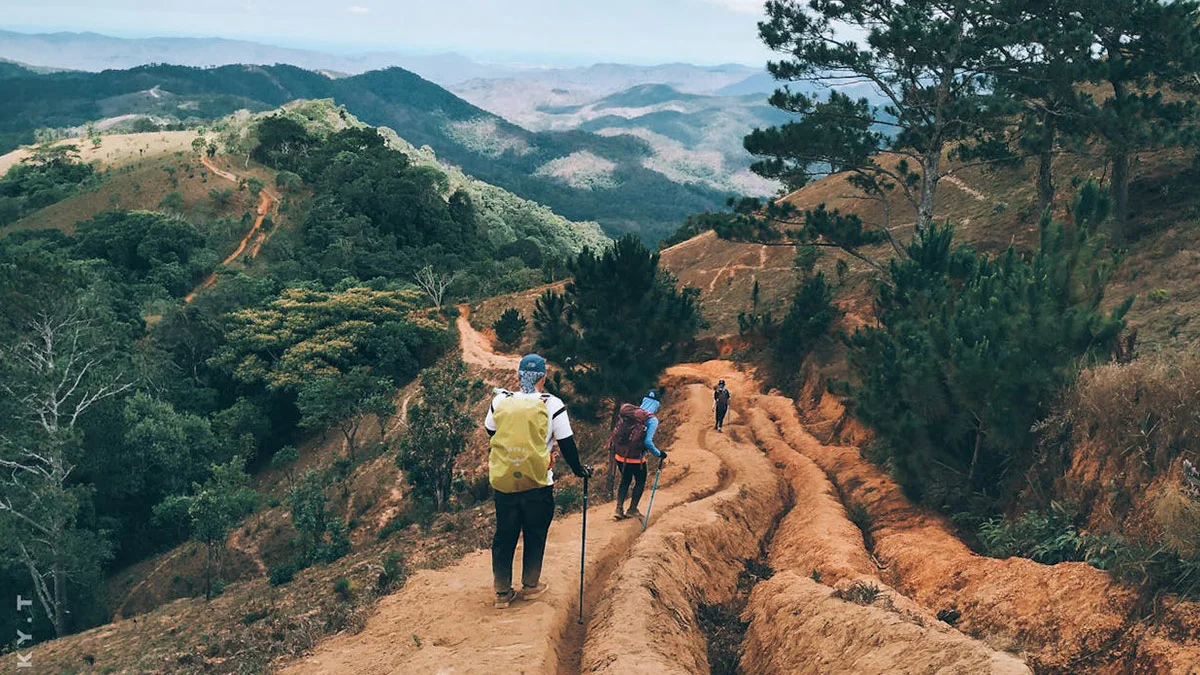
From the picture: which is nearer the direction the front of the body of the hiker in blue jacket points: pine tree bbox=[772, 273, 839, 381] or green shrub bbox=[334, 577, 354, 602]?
the pine tree

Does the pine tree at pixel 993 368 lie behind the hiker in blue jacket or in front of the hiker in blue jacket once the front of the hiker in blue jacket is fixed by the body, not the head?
in front

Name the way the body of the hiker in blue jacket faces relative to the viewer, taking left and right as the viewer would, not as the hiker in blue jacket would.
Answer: facing away from the viewer and to the right of the viewer

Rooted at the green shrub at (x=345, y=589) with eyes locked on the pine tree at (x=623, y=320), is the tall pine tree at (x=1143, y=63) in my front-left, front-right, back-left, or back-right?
front-right

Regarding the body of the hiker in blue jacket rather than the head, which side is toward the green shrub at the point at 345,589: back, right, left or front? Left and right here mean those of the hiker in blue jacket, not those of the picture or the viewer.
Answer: back

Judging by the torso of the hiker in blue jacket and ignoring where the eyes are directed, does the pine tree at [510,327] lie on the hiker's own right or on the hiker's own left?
on the hiker's own left

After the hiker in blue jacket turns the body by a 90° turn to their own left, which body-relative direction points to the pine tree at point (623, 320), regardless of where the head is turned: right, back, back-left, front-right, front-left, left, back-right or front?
front-right

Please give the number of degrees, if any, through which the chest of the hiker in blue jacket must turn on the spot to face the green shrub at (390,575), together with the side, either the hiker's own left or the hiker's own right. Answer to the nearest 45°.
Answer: approximately 180°

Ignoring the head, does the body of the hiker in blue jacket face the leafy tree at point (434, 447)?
no

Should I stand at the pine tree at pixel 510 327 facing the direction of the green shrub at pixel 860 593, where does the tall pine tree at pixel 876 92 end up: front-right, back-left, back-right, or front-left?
front-left

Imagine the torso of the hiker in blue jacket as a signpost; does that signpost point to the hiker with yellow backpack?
no

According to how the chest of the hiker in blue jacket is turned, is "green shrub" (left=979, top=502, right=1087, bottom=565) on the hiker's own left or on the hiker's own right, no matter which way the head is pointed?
on the hiker's own right

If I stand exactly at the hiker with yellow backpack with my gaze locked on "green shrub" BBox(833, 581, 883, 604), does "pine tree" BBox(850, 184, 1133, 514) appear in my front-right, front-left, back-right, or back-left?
front-left

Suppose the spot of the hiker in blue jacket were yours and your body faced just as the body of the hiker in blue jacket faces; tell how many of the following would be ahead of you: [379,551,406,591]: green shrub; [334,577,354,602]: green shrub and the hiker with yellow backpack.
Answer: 0

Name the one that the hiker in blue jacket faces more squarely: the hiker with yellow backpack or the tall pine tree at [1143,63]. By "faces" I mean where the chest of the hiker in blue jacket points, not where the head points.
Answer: the tall pine tree
